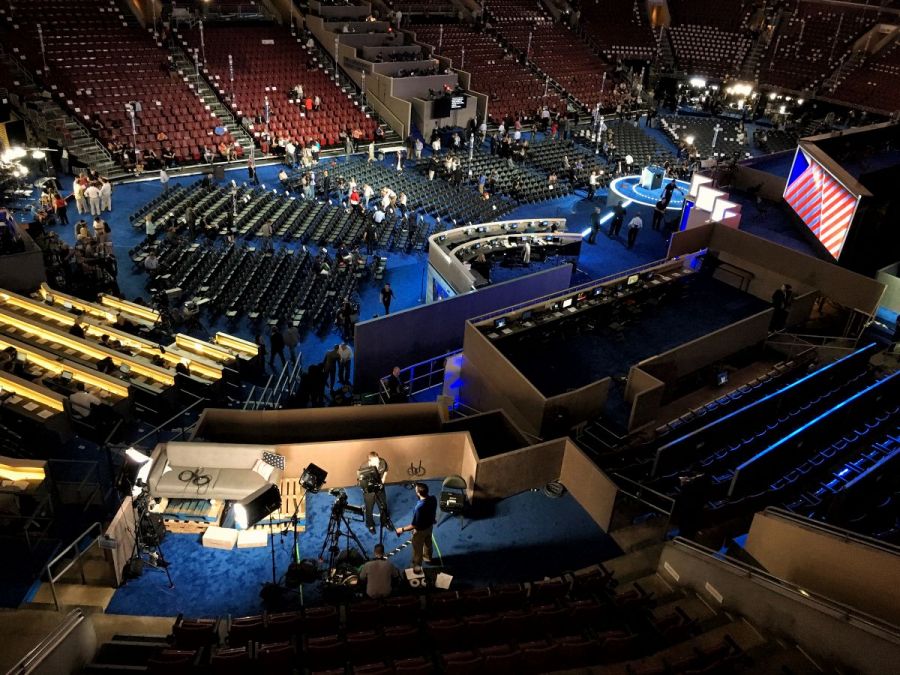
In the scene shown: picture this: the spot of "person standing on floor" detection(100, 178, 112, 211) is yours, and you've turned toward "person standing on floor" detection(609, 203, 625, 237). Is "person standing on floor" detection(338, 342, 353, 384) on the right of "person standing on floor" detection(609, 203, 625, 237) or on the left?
right

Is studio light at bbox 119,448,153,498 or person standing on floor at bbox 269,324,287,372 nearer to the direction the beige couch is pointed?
the studio light

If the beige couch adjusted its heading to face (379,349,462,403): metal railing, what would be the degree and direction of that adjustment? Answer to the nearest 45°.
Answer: approximately 135° to its left

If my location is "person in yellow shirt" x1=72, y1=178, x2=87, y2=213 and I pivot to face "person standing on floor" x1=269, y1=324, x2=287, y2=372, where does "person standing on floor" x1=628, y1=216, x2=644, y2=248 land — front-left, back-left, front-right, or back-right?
front-left

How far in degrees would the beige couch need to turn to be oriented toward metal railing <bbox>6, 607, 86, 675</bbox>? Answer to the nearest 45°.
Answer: approximately 45° to its right

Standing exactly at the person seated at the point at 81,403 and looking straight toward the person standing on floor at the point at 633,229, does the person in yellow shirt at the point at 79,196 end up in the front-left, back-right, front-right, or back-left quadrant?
front-left

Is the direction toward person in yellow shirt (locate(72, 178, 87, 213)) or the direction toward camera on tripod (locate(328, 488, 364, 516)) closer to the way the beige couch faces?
the camera on tripod

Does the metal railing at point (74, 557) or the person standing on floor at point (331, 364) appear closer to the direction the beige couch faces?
the metal railing

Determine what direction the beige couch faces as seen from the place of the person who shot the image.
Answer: facing the viewer

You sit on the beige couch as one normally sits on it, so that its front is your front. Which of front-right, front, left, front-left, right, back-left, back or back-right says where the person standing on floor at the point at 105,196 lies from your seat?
back

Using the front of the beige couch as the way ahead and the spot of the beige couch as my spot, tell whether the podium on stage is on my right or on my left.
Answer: on my left

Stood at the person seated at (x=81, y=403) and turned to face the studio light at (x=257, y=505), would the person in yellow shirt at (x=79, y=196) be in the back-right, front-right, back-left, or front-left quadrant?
back-left

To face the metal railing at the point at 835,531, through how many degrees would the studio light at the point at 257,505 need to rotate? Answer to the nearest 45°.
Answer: approximately 135° to its left

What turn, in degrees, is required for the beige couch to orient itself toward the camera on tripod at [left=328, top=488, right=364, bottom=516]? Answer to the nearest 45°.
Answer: approximately 45° to its left

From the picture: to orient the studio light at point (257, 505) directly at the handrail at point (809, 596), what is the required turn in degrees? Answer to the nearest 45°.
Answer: approximately 90° to its left

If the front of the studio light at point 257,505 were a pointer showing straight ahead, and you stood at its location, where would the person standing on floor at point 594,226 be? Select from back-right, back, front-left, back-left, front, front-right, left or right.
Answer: back
